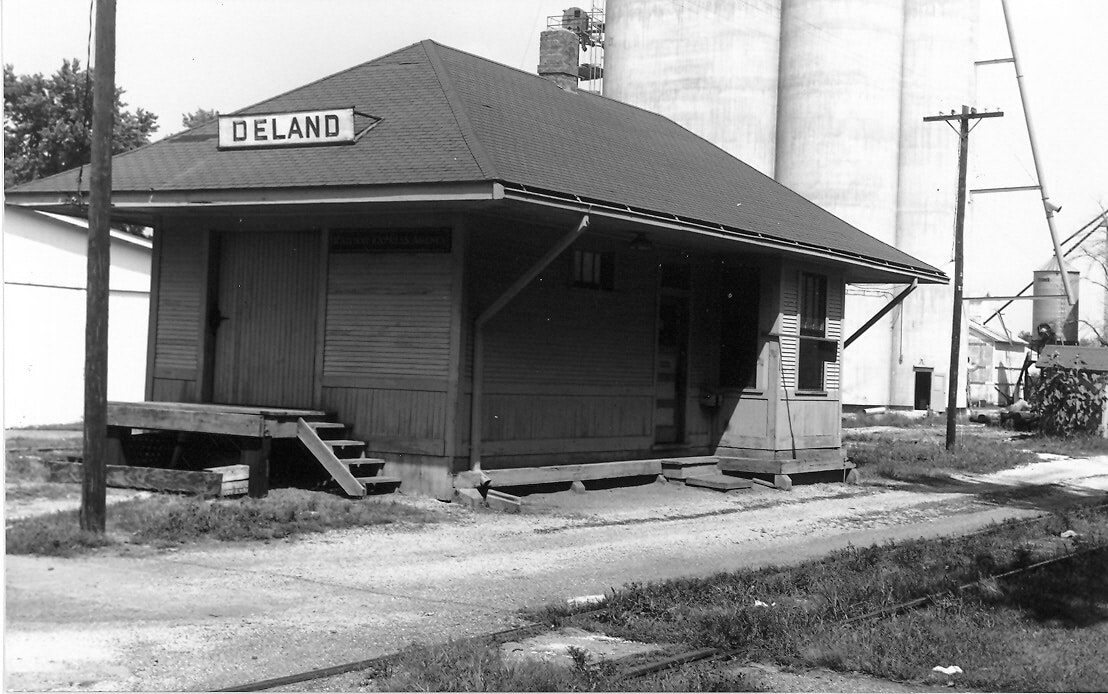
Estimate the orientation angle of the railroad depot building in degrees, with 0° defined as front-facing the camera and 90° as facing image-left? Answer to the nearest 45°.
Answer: approximately 315°

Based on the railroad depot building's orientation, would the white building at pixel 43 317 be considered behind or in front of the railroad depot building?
behind

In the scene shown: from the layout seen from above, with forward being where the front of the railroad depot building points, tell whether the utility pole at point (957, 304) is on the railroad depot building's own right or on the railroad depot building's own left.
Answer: on the railroad depot building's own left

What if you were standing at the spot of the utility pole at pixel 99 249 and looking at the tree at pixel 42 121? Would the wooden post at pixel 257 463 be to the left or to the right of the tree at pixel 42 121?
right

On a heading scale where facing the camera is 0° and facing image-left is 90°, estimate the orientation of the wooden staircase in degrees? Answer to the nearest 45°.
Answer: approximately 315°

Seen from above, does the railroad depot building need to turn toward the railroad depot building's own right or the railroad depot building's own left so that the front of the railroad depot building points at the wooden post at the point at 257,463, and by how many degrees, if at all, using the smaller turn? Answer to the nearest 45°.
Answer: approximately 90° to the railroad depot building's own right
